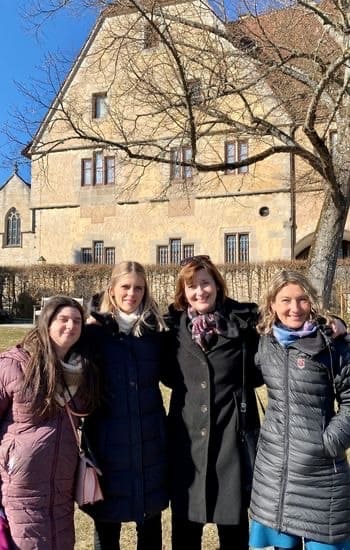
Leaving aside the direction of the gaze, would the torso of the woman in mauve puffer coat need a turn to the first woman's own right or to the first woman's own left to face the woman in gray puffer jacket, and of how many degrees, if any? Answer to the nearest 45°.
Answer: approximately 45° to the first woman's own left

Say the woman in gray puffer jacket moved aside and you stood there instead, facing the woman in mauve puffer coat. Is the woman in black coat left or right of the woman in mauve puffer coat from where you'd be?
right

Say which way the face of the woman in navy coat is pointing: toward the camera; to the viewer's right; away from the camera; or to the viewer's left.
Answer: toward the camera

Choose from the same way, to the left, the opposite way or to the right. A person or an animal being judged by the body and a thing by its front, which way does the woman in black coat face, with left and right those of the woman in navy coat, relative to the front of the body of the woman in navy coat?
the same way

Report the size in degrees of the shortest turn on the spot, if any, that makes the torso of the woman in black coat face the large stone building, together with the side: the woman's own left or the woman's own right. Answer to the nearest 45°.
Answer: approximately 180°

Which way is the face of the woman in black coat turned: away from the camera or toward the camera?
toward the camera

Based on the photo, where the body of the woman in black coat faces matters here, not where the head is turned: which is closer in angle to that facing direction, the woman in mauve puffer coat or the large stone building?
the woman in mauve puffer coat

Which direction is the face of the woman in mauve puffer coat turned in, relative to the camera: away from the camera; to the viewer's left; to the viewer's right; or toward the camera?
toward the camera

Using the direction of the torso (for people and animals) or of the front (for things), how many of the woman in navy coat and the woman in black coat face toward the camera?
2

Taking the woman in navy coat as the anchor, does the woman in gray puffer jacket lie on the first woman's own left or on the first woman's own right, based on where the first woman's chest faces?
on the first woman's own left

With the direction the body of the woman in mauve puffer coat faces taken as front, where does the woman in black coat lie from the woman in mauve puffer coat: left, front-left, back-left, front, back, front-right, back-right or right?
front-left

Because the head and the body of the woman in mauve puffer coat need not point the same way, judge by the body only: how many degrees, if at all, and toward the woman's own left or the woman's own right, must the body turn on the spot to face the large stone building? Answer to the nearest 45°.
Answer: approximately 135° to the woman's own left

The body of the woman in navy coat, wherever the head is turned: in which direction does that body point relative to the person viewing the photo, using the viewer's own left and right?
facing the viewer

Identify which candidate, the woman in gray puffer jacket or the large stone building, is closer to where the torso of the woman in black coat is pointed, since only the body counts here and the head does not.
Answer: the woman in gray puffer jacket
